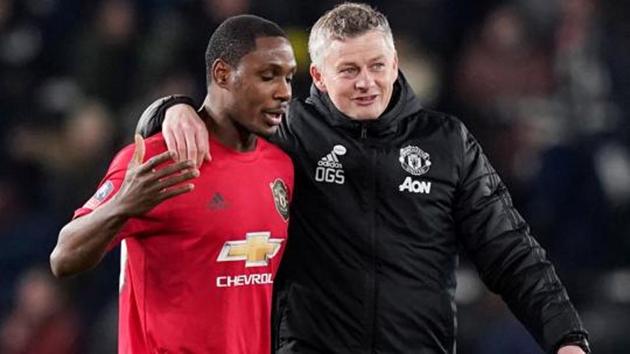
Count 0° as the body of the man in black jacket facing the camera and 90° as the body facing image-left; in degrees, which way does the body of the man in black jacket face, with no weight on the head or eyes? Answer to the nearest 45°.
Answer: approximately 0°

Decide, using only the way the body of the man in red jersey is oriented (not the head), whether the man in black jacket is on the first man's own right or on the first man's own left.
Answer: on the first man's own left

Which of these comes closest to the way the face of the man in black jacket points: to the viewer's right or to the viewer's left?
to the viewer's left
